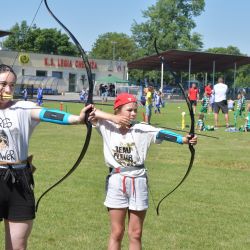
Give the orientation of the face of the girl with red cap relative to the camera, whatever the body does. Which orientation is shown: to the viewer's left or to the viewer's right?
to the viewer's right

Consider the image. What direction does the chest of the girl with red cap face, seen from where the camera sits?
toward the camera
